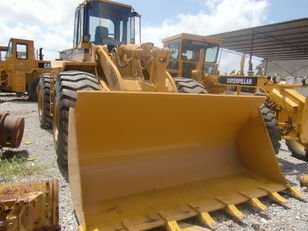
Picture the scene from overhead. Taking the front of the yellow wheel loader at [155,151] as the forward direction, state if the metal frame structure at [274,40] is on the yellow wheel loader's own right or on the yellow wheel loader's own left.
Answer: on the yellow wheel loader's own left

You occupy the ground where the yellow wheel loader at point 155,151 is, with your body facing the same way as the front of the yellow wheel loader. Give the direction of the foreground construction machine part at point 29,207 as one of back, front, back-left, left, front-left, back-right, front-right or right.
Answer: right

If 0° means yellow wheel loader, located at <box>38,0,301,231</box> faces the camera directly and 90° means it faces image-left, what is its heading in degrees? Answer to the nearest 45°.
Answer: approximately 315°

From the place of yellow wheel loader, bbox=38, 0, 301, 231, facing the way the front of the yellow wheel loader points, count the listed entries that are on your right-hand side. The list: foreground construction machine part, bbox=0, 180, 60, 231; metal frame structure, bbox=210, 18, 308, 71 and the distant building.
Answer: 1

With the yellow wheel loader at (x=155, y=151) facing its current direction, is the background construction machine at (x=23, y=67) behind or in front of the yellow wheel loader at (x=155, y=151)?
behind
